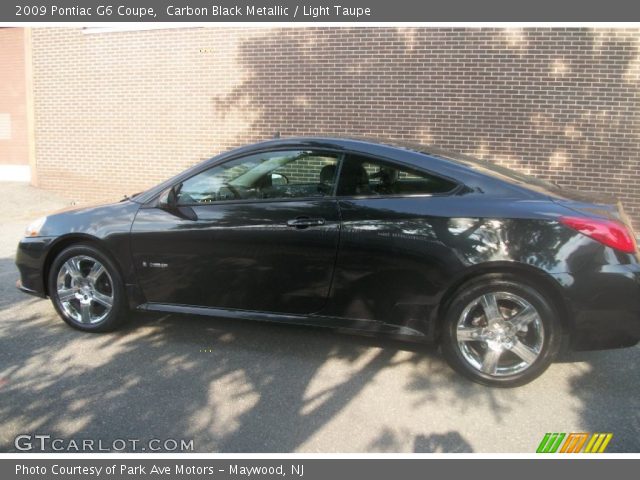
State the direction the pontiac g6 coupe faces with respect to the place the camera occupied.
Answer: facing to the left of the viewer
